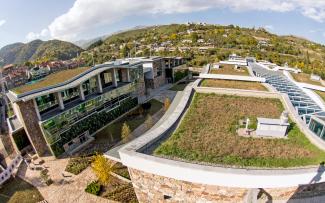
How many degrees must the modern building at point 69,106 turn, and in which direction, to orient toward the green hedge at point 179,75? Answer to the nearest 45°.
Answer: approximately 90° to its left

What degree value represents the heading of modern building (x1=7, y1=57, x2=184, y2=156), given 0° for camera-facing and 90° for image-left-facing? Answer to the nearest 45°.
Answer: approximately 315°

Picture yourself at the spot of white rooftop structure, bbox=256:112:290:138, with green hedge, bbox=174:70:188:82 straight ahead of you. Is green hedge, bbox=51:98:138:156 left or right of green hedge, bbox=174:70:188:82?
left

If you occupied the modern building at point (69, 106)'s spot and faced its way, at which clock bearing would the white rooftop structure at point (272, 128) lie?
The white rooftop structure is roughly at 12 o'clock from the modern building.
